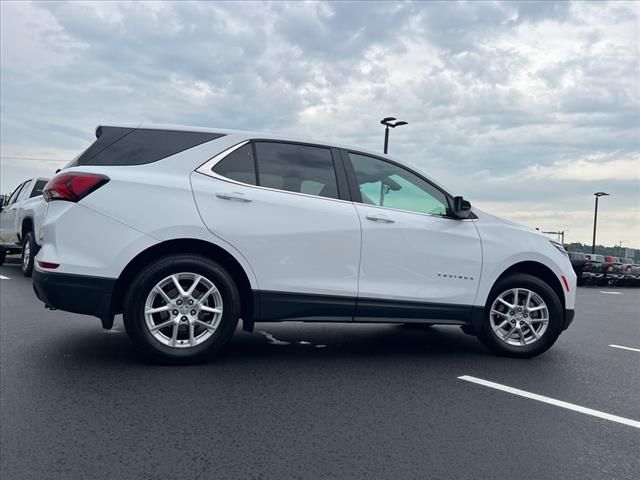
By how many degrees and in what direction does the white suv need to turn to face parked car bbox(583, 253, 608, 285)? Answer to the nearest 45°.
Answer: approximately 45° to its left

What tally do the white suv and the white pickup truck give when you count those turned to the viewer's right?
1

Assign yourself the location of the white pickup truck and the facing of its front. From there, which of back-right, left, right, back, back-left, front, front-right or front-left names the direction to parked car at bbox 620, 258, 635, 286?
back-right

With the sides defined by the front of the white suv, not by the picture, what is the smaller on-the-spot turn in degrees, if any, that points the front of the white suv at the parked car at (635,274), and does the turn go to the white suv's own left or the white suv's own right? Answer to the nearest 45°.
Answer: approximately 45° to the white suv's own left

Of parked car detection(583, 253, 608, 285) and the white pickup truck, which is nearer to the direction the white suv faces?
the parked car

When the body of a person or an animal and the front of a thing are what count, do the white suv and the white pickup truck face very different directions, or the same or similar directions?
very different directions

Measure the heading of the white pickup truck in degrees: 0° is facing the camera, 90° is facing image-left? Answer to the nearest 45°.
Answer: approximately 135°

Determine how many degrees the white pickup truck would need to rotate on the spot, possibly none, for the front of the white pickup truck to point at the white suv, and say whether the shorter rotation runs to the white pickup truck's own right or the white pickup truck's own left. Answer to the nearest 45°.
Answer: approximately 135° to the white pickup truck's own left

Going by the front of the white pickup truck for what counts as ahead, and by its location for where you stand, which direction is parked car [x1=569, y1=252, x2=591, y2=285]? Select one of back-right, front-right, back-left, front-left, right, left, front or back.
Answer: back-right

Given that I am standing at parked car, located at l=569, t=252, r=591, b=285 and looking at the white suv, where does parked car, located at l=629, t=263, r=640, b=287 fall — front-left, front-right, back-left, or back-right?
back-left

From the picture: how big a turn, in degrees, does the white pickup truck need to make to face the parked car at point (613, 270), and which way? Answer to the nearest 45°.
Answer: approximately 135° to its right

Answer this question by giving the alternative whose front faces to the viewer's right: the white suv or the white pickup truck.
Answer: the white suv

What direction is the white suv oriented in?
to the viewer's right

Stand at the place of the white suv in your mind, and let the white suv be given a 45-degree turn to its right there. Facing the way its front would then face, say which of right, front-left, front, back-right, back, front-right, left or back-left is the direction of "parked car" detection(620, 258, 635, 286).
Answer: left
